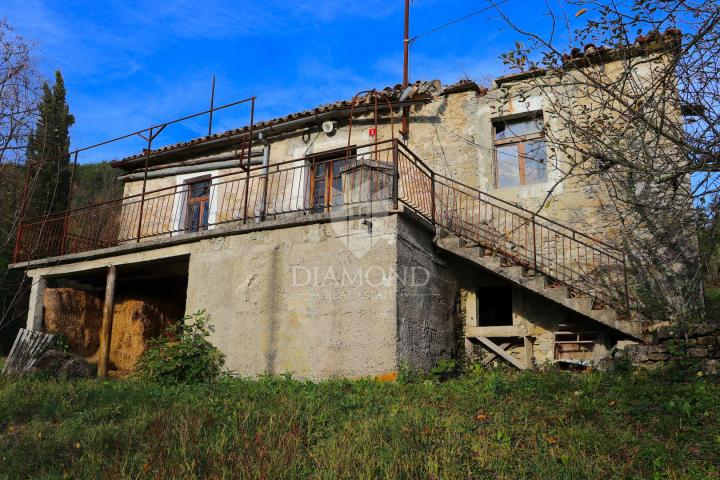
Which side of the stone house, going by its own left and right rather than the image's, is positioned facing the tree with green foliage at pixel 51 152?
right

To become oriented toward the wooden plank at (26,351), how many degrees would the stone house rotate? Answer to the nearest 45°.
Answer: approximately 45° to its right

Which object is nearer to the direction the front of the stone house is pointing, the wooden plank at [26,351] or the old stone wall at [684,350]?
the wooden plank

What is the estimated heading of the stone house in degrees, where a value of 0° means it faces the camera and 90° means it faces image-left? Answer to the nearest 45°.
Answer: approximately 45°

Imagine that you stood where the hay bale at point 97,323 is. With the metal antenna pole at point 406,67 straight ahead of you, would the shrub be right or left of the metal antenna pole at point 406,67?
right

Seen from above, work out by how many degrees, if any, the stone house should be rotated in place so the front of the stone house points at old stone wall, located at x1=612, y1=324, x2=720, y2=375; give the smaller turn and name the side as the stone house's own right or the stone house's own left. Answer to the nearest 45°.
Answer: approximately 90° to the stone house's own left
